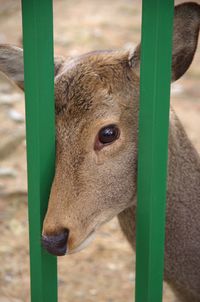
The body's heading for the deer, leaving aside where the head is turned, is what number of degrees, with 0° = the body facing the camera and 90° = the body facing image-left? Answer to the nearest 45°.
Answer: approximately 45°
